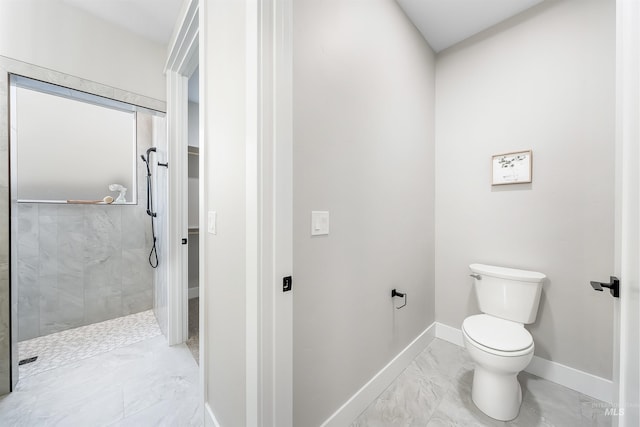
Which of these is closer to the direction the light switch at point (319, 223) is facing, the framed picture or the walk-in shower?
the framed picture

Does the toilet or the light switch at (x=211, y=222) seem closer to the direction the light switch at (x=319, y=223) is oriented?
the toilet

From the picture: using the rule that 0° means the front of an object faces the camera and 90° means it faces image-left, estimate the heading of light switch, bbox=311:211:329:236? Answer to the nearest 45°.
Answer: approximately 315°

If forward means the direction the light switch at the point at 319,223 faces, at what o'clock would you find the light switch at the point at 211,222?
the light switch at the point at 211,222 is roughly at 5 o'clock from the light switch at the point at 319,223.

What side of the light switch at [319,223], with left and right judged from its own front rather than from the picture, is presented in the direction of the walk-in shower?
back

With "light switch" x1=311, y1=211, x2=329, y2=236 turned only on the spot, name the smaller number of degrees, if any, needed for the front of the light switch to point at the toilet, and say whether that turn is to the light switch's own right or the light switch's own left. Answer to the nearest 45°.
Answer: approximately 45° to the light switch's own left

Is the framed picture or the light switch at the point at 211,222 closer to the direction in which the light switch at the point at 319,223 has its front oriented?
the framed picture
